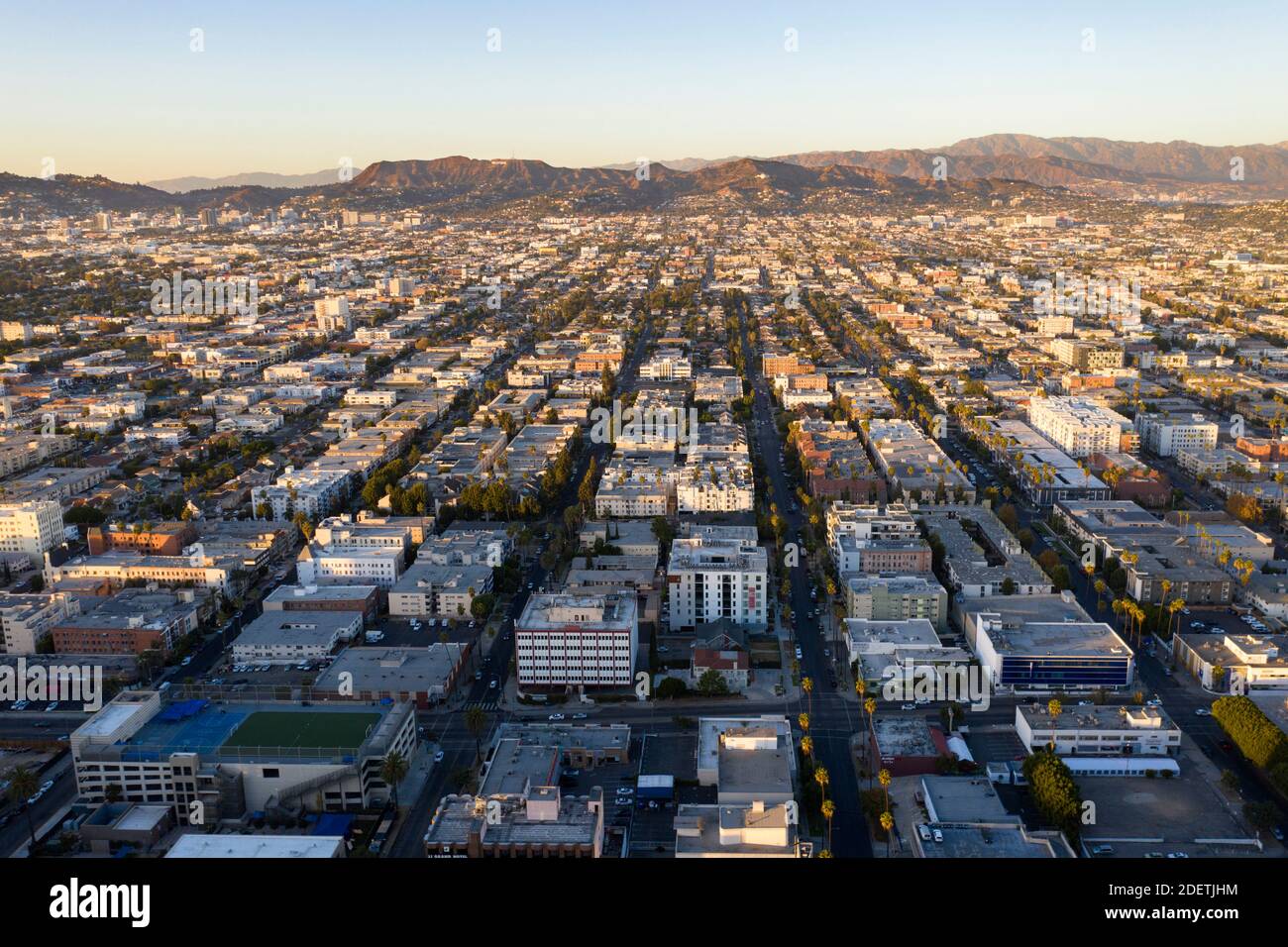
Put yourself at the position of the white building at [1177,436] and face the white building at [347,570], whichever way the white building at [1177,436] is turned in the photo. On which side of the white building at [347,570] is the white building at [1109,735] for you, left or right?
left

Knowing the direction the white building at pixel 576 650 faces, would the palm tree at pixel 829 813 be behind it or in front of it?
in front

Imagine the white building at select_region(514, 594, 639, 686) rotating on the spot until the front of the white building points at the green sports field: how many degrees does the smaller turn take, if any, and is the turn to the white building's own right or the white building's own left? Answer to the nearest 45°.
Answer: approximately 45° to the white building's own right

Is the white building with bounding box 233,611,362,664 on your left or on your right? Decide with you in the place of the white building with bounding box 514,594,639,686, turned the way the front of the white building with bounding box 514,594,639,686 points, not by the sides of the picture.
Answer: on your right

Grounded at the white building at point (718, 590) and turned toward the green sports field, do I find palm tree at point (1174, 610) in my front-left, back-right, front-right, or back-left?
back-left

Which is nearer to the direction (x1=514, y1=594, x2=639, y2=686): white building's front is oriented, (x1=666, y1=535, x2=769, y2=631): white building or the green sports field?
the green sports field

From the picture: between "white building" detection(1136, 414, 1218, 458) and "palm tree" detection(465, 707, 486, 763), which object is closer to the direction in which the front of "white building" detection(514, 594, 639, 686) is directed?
the palm tree

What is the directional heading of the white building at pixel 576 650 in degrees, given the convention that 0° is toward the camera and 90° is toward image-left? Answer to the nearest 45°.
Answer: approximately 0°

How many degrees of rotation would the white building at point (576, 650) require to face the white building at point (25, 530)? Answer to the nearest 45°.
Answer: approximately 135° to its right
